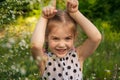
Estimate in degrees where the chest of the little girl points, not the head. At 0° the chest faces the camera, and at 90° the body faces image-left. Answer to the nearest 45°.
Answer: approximately 0°
